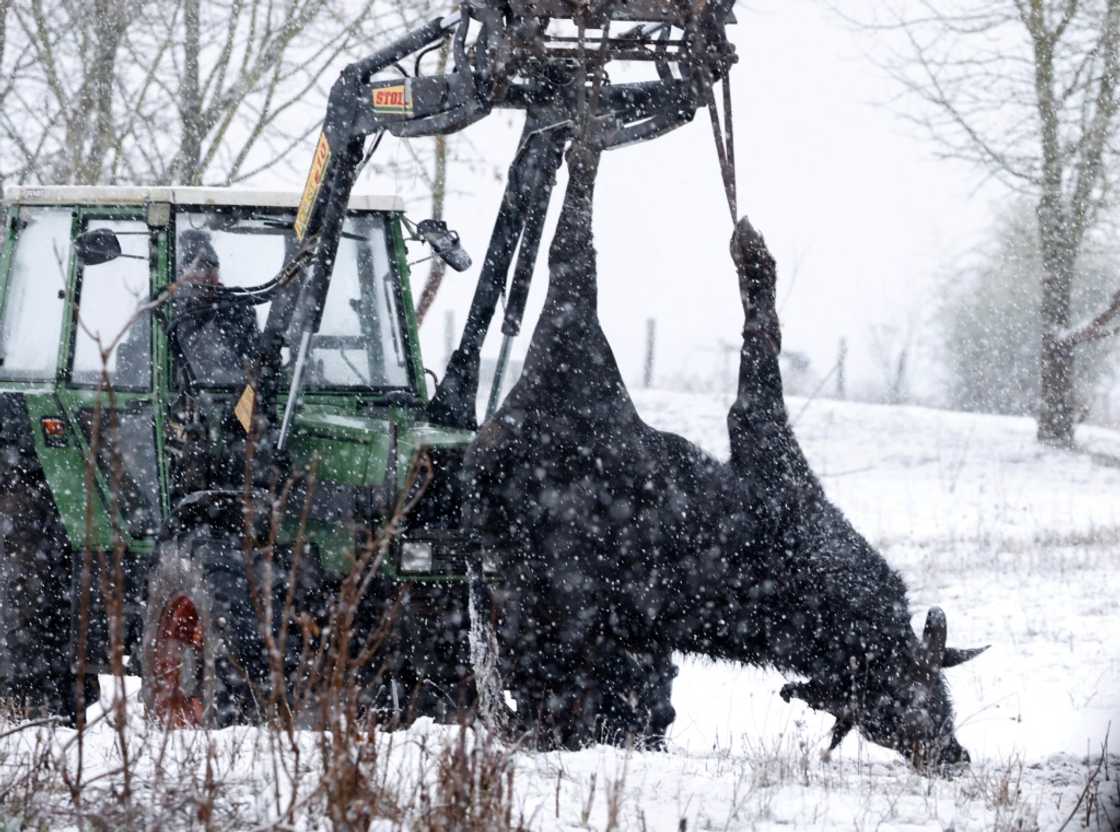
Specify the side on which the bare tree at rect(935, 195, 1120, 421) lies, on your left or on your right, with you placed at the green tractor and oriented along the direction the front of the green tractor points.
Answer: on your left

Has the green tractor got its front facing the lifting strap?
yes

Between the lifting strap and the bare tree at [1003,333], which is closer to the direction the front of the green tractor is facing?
the lifting strap

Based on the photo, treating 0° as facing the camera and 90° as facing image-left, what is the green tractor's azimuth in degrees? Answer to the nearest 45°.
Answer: approximately 315°
